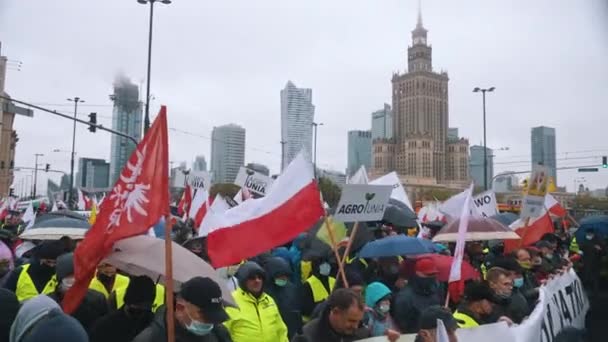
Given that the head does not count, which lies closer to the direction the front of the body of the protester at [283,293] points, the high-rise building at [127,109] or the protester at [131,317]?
the protester

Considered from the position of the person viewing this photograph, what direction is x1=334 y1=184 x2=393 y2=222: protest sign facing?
facing the viewer

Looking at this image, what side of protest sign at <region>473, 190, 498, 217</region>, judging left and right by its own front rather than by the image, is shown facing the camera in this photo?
front

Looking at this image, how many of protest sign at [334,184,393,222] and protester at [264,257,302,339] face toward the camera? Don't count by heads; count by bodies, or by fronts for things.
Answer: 2

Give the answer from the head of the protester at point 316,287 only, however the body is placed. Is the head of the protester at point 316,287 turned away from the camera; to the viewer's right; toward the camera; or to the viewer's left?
toward the camera

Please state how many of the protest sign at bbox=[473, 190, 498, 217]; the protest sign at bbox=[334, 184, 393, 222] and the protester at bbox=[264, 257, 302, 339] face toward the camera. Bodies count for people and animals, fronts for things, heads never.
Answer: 3

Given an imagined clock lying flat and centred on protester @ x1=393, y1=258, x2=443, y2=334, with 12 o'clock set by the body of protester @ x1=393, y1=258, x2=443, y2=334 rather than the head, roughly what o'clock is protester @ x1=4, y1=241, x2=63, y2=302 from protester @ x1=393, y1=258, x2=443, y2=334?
protester @ x1=4, y1=241, x2=63, y2=302 is roughly at 4 o'clock from protester @ x1=393, y1=258, x2=443, y2=334.

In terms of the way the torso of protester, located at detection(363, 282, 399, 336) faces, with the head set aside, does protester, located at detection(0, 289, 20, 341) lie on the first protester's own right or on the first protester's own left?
on the first protester's own right

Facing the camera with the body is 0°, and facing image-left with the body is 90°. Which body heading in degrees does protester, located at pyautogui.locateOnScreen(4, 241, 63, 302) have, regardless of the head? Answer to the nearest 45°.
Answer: approximately 315°

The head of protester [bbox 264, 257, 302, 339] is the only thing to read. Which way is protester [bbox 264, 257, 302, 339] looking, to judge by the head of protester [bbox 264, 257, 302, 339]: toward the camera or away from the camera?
toward the camera
